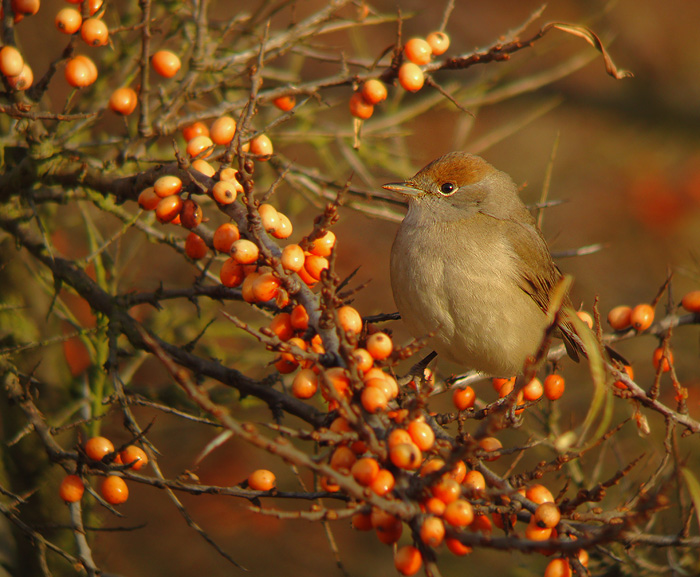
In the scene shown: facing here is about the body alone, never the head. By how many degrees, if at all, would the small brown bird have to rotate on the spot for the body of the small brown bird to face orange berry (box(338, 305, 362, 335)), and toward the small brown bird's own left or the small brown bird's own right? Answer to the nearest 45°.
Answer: approximately 45° to the small brown bird's own right

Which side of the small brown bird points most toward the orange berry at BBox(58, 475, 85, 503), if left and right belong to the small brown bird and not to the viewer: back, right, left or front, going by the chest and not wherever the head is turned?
front

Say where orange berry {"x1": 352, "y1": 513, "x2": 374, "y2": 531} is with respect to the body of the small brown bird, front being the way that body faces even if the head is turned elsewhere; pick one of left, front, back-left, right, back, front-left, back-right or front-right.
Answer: front-right

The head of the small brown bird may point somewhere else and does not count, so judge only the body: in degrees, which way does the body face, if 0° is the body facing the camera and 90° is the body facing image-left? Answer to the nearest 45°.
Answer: approximately 45°

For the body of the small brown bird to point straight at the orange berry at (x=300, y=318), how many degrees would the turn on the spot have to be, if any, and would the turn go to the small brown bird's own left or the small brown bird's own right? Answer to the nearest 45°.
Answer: approximately 45° to the small brown bird's own right

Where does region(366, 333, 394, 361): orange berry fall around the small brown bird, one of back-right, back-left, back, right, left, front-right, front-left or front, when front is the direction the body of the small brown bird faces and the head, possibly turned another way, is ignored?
front-right

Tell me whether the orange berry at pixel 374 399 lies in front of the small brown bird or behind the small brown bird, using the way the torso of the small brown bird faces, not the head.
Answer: in front

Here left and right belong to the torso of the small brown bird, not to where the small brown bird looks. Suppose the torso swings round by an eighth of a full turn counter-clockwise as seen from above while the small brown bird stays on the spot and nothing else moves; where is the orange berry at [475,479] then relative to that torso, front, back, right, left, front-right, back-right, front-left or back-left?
front
